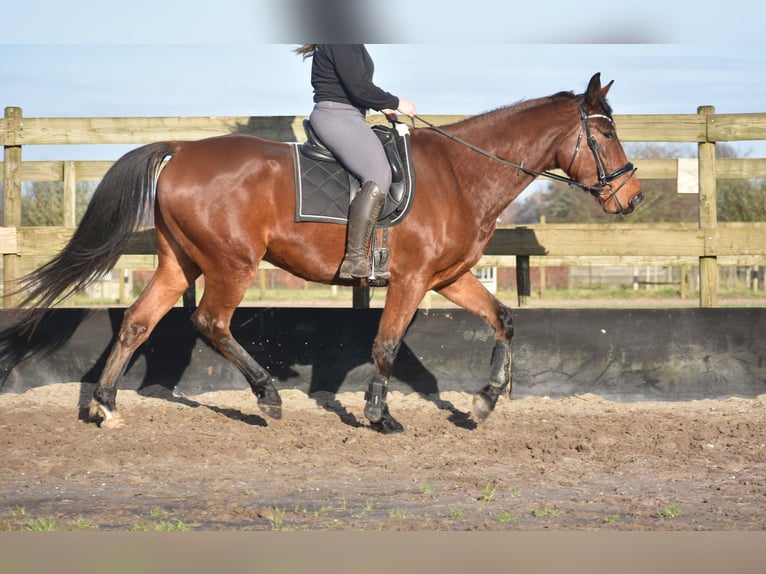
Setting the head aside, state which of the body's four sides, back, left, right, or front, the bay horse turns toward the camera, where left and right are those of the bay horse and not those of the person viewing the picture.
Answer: right

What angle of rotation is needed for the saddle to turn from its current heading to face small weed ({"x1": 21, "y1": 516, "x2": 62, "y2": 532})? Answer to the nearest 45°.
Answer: approximately 135° to its right

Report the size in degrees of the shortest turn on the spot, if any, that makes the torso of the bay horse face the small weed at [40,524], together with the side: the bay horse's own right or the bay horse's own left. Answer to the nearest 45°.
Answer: approximately 90° to the bay horse's own right

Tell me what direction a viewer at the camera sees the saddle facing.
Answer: facing to the right of the viewer

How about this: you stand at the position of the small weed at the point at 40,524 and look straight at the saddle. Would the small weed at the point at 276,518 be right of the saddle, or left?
right

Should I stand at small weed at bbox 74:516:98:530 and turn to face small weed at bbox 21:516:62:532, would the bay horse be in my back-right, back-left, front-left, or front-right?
back-right

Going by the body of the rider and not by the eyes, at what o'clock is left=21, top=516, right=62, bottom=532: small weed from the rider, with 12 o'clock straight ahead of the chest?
The small weed is roughly at 4 o'clock from the rider.

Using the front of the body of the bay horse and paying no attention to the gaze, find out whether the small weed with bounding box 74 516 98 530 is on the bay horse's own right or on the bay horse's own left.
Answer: on the bay horse's own right

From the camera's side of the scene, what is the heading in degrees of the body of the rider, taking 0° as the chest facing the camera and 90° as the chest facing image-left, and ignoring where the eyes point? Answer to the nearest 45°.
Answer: approximately 270°

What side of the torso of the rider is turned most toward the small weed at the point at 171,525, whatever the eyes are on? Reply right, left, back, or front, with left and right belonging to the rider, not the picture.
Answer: right
